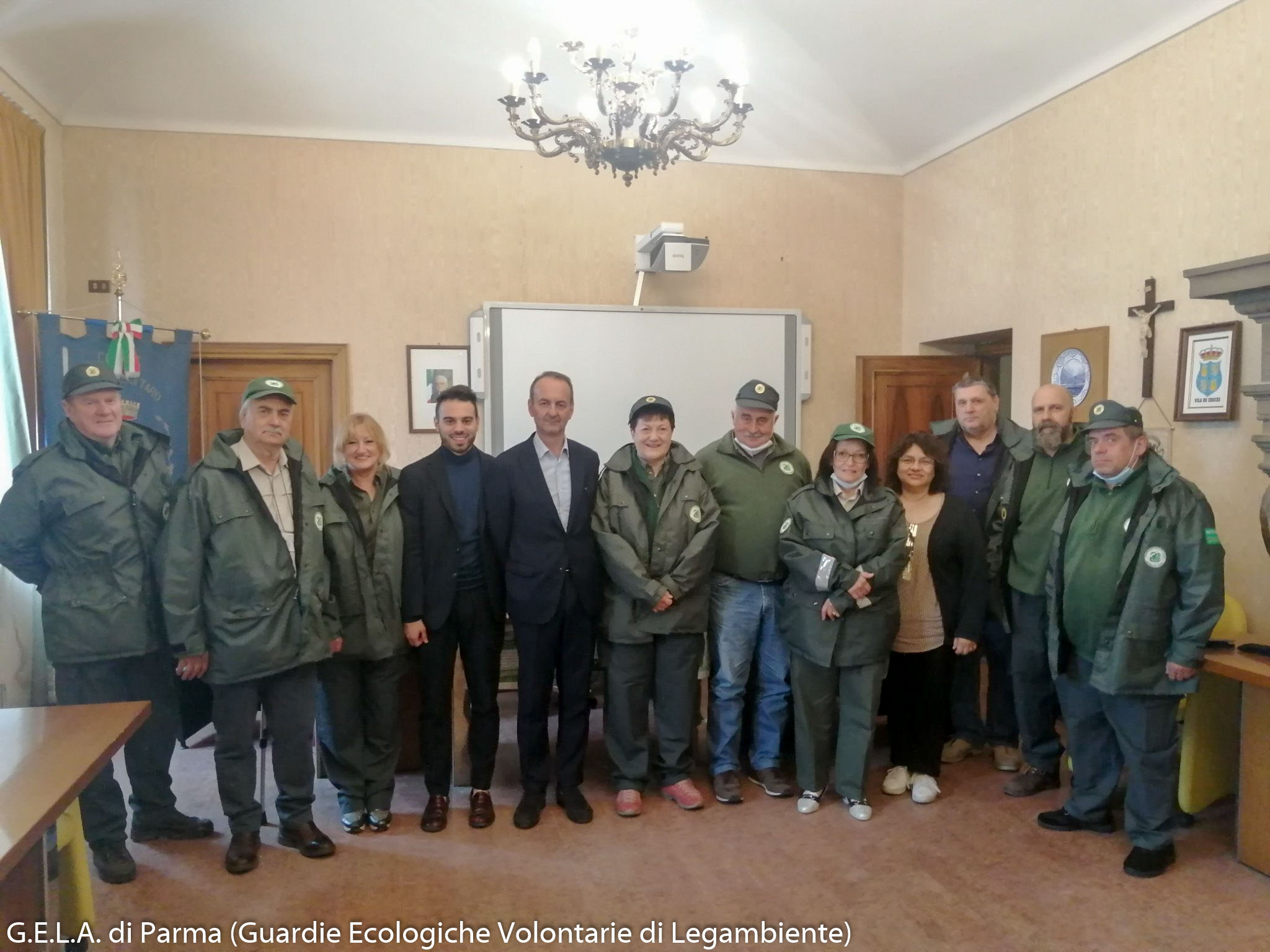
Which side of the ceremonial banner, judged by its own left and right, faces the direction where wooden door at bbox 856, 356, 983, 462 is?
left

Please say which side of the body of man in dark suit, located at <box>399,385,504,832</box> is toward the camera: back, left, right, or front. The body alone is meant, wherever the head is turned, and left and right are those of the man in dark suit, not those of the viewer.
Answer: front

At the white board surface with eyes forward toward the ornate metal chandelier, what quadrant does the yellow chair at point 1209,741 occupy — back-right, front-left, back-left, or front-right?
front-left

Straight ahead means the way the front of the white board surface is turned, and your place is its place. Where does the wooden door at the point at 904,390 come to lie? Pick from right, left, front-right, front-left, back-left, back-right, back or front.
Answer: left

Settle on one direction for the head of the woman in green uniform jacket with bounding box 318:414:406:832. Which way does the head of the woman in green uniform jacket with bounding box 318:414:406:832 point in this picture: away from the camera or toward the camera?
toward the camera

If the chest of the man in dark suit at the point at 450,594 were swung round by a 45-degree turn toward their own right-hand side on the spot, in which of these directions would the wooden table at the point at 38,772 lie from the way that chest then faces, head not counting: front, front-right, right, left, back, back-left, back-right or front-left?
front

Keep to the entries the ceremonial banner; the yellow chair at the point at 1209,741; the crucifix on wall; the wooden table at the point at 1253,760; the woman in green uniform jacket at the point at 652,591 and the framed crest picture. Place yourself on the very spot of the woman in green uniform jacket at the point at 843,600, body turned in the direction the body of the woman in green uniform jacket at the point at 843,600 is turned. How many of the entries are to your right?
2

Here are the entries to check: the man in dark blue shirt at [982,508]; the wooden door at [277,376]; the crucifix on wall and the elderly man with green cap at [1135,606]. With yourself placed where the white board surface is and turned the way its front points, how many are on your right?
1

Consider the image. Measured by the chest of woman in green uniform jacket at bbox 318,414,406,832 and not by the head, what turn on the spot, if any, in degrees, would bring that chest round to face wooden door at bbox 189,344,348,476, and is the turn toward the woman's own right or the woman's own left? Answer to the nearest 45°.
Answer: approximately 180°

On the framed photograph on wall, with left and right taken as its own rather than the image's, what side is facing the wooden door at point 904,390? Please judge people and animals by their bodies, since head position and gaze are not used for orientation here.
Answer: left

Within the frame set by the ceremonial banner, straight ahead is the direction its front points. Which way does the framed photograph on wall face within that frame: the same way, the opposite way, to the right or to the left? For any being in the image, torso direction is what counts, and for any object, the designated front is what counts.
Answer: the same way

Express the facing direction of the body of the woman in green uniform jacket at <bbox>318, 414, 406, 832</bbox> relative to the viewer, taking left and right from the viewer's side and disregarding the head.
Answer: facing the viewer

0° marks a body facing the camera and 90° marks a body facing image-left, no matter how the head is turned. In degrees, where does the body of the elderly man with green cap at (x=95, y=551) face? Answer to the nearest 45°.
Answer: approximately 315°

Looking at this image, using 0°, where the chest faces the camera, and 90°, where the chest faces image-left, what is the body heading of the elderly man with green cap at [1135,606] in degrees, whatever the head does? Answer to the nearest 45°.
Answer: approximately 45°

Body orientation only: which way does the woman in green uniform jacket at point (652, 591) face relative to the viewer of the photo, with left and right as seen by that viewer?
facing the viewer

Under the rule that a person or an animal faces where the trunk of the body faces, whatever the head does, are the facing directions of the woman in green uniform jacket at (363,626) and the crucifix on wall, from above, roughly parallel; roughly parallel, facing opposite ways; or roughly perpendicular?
roughly perpendicular

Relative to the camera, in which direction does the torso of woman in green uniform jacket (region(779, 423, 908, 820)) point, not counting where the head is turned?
toward the camera

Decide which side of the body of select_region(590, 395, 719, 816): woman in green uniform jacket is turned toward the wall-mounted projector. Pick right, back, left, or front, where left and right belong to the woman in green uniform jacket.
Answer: back

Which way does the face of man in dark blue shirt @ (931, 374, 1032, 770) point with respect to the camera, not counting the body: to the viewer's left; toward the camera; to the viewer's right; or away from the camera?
toward the camera
